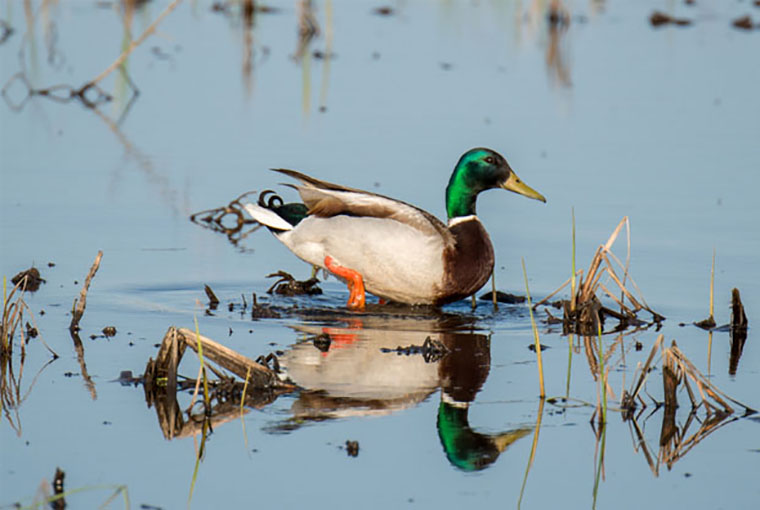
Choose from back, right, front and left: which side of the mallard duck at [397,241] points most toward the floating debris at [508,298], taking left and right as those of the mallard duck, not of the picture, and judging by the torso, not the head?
front

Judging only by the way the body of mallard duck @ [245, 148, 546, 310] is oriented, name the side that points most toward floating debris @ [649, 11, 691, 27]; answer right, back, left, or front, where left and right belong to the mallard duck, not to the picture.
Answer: left

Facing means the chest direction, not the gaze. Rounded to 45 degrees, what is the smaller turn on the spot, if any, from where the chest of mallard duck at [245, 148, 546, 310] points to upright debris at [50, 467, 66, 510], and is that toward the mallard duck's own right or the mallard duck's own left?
approximately 90° to the mallard duck's own right

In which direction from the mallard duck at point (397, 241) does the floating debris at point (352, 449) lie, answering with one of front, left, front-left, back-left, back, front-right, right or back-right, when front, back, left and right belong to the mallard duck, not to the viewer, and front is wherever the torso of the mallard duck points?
right

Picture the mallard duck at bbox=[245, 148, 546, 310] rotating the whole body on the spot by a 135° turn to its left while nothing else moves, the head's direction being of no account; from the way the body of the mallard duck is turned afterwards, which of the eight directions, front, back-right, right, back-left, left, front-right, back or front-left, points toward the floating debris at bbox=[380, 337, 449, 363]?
back-left

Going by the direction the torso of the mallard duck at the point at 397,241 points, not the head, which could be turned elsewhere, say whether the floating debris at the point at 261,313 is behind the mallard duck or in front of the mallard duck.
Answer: behind

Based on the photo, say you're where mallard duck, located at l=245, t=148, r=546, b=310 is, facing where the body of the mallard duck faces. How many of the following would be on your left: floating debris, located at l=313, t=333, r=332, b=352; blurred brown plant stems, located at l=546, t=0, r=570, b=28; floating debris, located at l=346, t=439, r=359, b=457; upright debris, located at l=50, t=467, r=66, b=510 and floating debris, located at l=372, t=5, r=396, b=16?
2

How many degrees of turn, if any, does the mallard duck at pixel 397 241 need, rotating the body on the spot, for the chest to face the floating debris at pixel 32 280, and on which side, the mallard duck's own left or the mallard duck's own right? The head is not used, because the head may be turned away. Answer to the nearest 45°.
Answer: approximately 180°

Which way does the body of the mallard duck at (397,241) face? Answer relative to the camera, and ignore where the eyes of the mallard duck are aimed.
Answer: to the viewer's right

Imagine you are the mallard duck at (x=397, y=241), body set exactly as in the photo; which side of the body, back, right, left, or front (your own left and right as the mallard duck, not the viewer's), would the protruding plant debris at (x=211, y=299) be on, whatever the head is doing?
back

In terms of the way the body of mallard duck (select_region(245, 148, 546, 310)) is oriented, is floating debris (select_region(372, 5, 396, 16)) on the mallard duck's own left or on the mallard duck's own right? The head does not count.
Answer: on the mallard duck's own left

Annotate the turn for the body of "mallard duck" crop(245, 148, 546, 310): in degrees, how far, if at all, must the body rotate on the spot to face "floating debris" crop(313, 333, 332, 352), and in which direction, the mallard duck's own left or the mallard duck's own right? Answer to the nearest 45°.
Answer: approximately 90° to the mallard duck's own right
